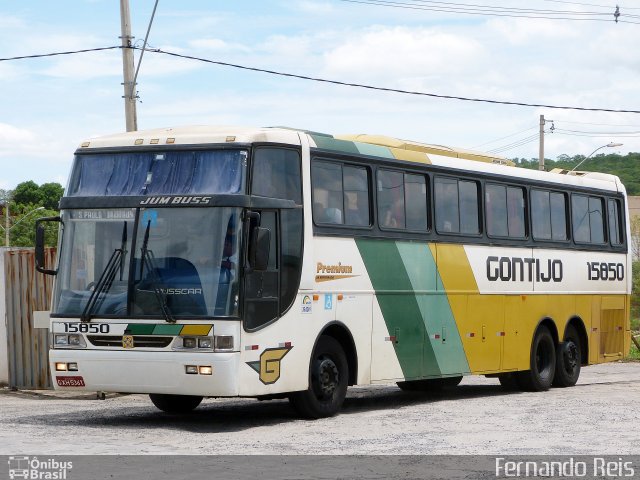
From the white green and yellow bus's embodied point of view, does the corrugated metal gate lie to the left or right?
on its right

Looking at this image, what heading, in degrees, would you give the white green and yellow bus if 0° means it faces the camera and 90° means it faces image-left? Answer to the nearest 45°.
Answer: approximately 45°

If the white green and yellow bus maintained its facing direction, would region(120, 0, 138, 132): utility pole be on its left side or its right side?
on its right
